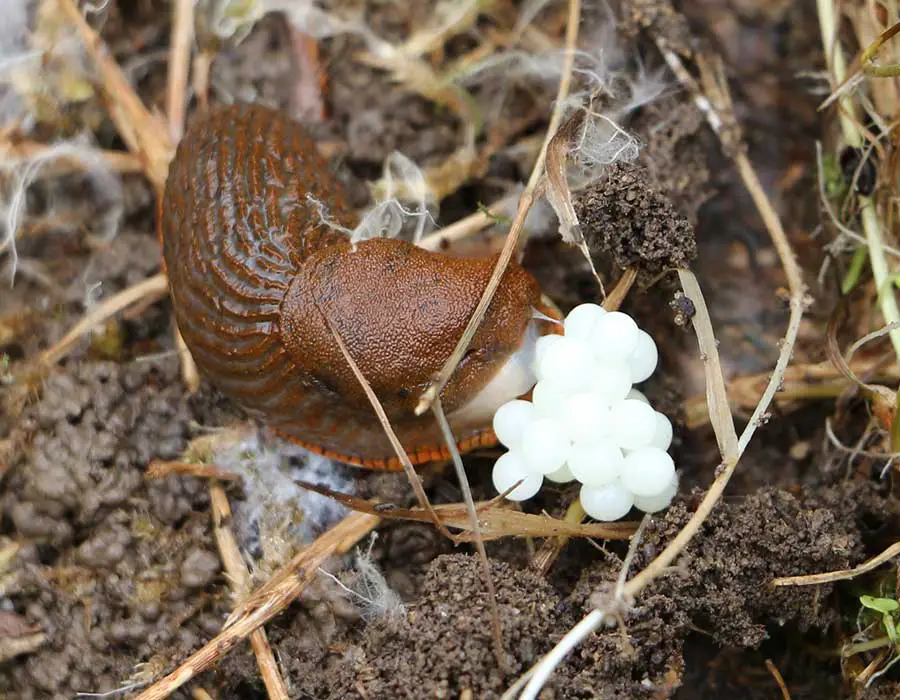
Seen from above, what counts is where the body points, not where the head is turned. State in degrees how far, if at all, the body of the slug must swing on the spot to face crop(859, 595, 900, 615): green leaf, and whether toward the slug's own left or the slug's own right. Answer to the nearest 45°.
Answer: approximately 45° to the slug's own right

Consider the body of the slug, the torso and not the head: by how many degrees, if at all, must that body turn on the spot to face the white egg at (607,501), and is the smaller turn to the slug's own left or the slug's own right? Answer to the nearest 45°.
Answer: approximately 45° to the slug's own right

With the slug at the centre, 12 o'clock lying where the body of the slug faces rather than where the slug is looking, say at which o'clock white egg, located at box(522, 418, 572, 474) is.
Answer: The white egg is roughly at 2 o'clock from the slug.

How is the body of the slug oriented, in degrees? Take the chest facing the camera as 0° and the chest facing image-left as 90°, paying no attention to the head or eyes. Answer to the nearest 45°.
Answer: approximately 270°
